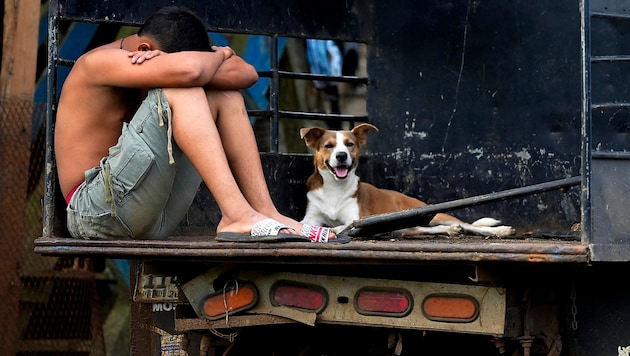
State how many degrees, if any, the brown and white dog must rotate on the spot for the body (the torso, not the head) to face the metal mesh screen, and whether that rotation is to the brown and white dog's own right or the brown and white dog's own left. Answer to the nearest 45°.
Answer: approximately 45° to the brown and white dog's own right

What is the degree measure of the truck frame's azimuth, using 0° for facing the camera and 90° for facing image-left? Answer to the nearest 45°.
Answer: approximately 180°

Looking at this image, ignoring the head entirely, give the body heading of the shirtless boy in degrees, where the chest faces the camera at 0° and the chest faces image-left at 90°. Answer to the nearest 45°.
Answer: approximately 270°

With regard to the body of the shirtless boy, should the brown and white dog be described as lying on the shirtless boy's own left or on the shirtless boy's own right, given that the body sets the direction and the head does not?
on the shirtless boy's own left

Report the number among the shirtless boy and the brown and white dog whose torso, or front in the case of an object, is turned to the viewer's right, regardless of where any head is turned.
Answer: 1

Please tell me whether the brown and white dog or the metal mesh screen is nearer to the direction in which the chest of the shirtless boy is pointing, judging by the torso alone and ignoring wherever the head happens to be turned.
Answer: the brown and white dog

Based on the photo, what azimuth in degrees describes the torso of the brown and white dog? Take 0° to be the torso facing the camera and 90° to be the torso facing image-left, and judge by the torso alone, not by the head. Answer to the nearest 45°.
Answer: approximately 45°
